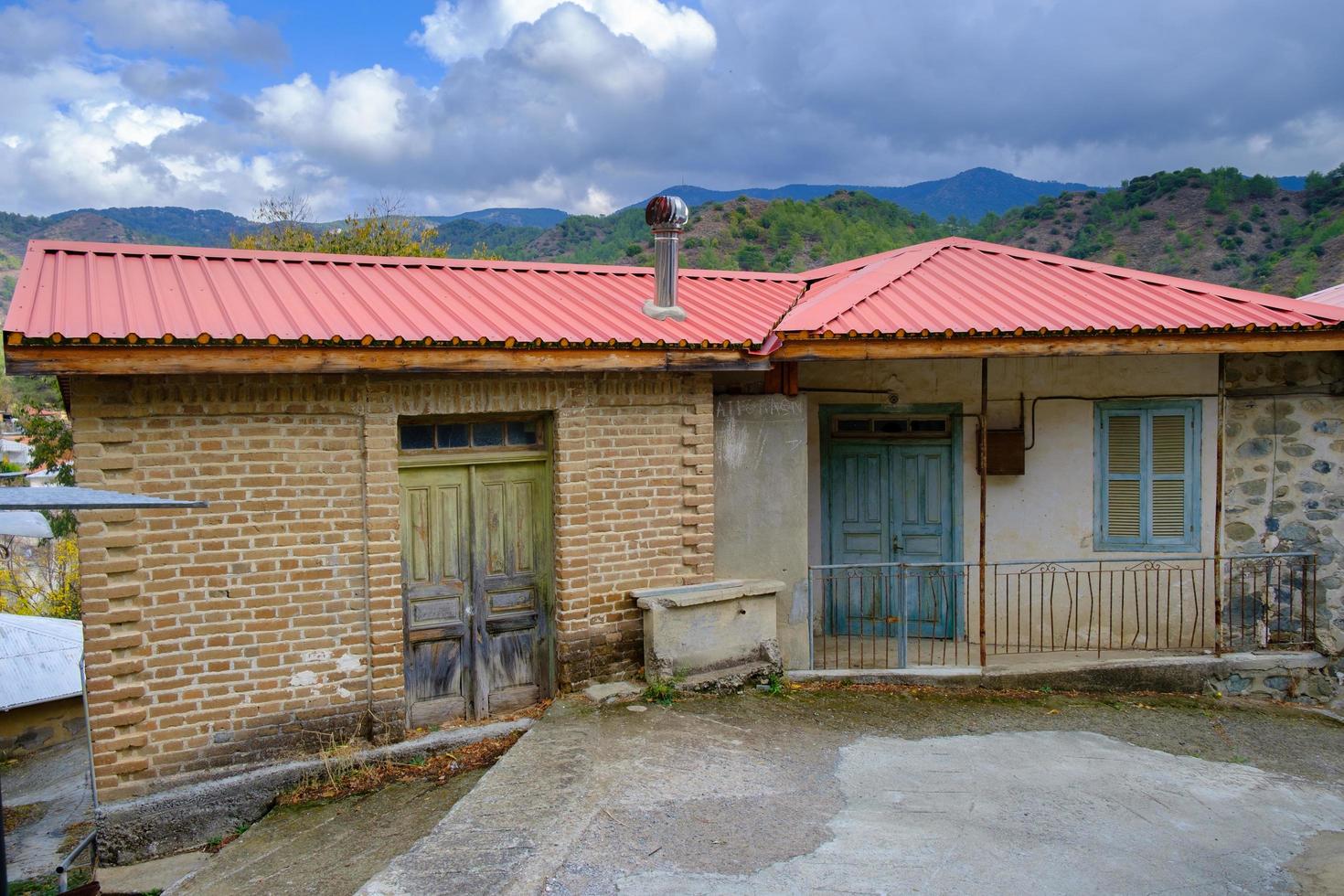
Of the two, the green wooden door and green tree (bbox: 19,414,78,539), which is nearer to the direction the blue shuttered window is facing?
the green wooden door

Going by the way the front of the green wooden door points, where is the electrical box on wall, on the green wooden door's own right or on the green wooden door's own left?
on the green wooden door's own left

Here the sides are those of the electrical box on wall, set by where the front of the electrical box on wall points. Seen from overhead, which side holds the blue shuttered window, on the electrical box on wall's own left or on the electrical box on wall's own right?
on the electrical box on wall's own left

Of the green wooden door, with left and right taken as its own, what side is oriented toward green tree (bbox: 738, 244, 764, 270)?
back

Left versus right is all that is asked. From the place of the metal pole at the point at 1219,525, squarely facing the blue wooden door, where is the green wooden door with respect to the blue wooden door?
left

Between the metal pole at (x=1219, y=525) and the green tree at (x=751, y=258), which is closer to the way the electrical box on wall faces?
the metal pole

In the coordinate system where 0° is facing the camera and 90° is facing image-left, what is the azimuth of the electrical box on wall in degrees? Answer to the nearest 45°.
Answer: approximately 0°

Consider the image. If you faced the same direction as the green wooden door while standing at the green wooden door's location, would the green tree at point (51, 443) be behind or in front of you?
behind

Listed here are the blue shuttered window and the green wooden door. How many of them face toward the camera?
2
